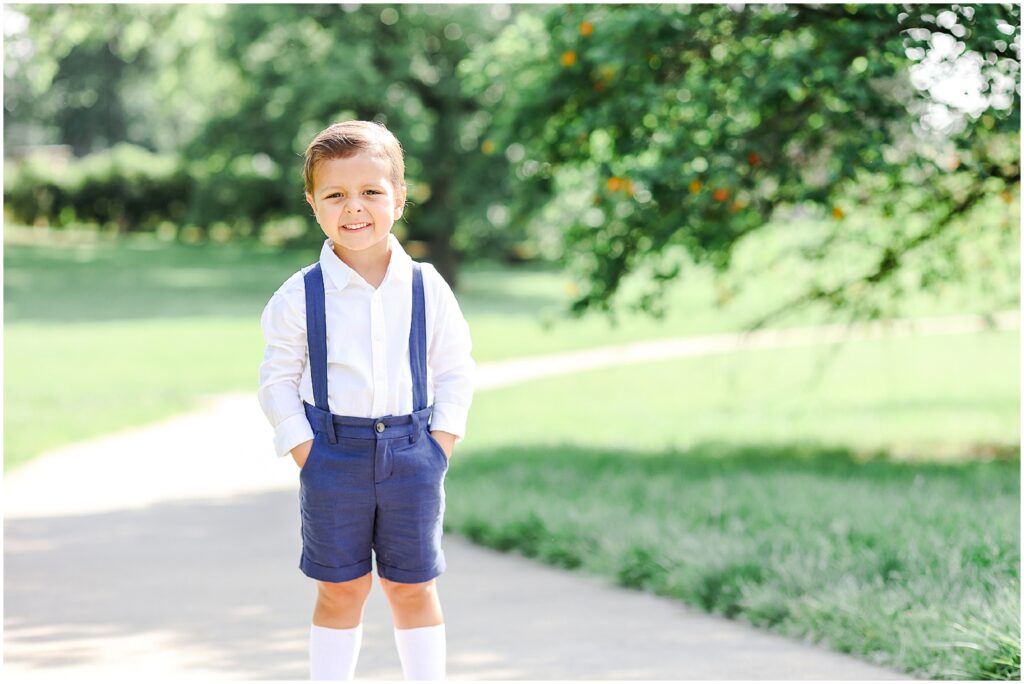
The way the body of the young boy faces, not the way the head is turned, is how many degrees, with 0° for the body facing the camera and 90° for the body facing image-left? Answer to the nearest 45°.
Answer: approximately 0°

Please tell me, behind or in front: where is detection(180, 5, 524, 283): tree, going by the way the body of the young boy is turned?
behind
